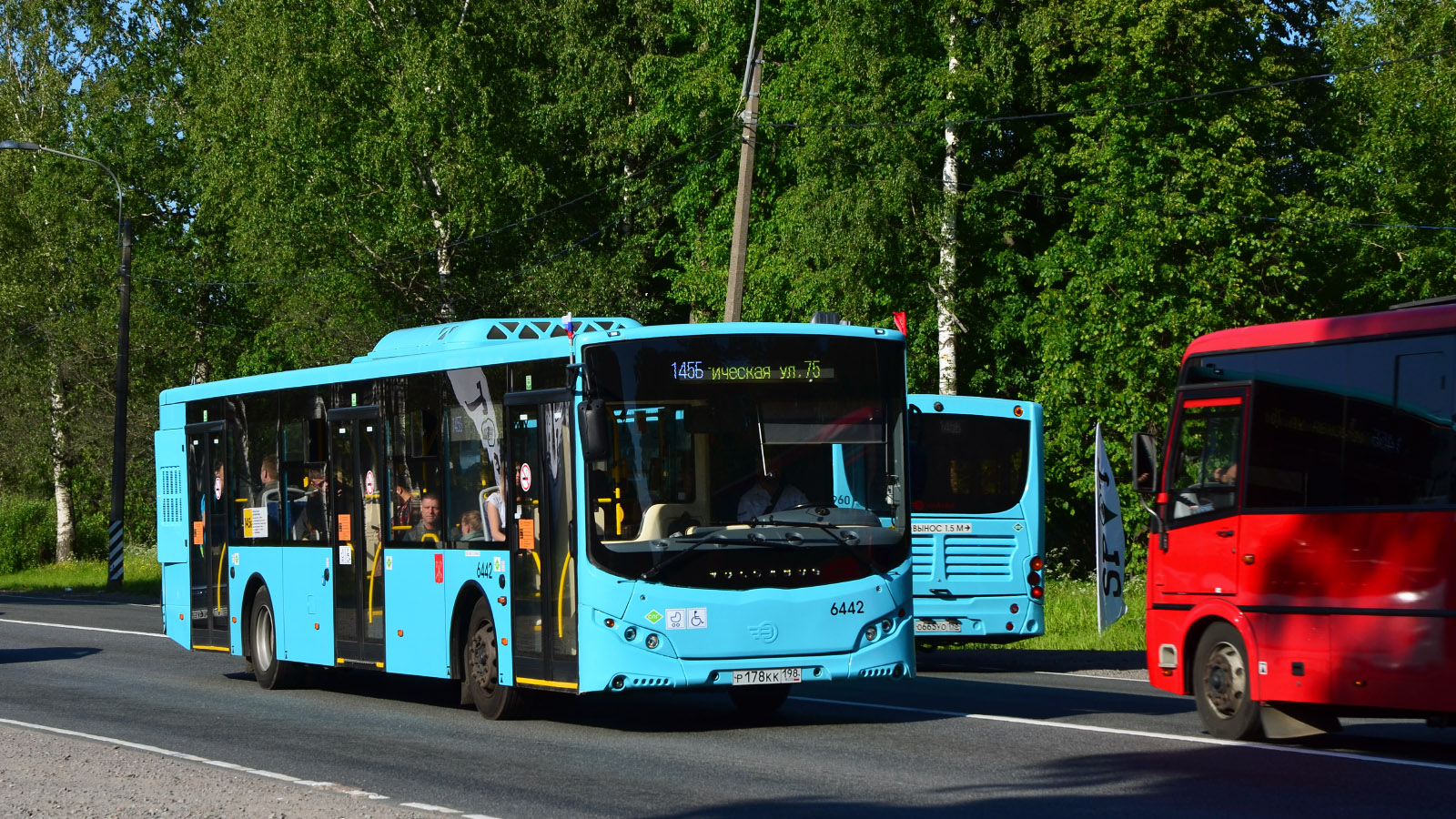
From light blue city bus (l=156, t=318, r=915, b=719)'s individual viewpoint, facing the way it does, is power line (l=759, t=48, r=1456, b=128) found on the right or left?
on its left

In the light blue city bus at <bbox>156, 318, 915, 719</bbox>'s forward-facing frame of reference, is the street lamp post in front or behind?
behind

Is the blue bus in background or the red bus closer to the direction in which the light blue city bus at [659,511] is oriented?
the red bus

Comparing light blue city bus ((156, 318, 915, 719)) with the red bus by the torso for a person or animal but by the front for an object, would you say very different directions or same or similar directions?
very different directions

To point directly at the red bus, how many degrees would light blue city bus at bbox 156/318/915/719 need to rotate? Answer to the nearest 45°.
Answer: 0° — it already faces it

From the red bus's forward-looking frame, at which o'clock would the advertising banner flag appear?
The advertising banner flag is roughly at 1 o'clock from the red bus.

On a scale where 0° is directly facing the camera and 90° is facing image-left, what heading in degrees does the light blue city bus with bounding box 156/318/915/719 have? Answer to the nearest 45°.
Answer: approximately 315°

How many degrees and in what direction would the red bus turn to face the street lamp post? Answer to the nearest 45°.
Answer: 0° — it already faces it

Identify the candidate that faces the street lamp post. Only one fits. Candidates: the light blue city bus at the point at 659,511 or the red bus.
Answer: the red bus
